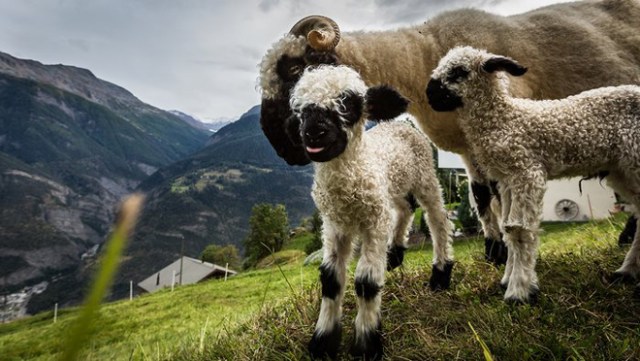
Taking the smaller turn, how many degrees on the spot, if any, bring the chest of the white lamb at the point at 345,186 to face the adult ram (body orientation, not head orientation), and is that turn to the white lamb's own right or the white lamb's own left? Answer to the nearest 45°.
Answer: approximately 180°

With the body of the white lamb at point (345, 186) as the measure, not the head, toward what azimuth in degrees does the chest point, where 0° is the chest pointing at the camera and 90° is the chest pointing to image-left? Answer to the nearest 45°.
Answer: approximately 45°

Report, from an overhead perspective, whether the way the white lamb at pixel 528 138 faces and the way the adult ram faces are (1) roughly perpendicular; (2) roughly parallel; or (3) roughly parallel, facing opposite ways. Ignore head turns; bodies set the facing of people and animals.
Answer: roughly parallel

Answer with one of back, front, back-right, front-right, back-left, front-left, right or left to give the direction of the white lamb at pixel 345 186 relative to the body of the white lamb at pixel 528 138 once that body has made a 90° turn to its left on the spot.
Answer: front-right

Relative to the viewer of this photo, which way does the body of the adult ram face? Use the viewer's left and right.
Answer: facing to the left of the viewer

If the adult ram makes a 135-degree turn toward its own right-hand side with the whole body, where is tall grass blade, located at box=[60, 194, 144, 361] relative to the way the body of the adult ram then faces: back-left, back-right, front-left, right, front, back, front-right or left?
back-right

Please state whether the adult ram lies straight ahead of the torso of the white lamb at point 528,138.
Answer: no

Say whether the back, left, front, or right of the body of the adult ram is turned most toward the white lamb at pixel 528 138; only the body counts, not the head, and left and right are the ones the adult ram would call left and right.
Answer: left

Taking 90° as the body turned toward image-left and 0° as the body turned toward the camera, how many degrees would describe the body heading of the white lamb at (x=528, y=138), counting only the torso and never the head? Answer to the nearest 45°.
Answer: approximately 90°

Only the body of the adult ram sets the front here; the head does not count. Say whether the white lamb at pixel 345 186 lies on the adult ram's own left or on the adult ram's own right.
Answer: on the adult ram's own left

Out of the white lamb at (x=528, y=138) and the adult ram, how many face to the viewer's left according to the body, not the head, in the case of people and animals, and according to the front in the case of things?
2
